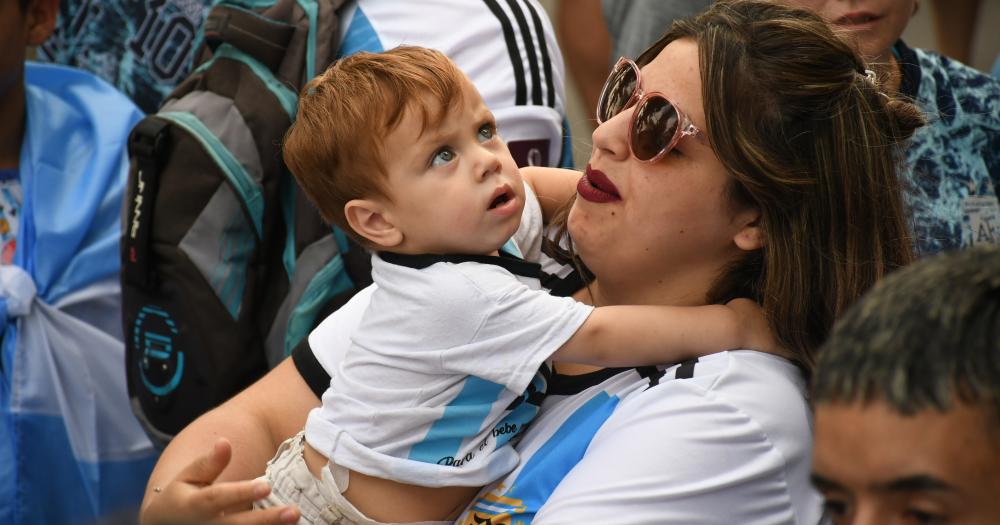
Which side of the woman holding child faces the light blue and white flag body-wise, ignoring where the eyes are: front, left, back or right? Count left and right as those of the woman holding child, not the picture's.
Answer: right

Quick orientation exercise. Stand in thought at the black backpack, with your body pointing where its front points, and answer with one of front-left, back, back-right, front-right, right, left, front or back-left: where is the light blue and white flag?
right

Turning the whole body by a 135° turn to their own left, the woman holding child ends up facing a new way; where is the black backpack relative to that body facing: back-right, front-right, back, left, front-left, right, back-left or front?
back-left

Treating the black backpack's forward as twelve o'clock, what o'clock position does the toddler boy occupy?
The toddler boy is roughly at 10 o'clock from the black backpack.

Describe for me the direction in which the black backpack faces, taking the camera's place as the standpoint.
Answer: facing the viewer and to the left of the viewer

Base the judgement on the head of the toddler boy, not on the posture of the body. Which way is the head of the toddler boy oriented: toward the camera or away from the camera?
toward the camera
